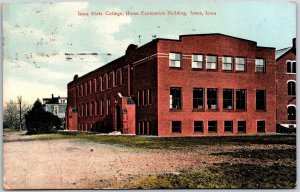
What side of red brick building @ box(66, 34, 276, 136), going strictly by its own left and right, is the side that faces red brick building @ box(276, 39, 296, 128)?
back

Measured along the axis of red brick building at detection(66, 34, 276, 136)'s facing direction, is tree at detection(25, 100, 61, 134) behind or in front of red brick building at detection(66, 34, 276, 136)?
in front

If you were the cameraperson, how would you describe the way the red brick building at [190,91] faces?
facing the viewer and to the left of the viewer
